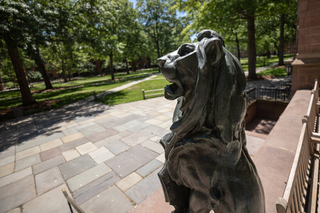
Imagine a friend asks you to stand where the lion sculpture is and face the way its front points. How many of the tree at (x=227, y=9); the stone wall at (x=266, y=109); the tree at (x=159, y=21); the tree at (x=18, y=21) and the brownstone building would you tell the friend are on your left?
0

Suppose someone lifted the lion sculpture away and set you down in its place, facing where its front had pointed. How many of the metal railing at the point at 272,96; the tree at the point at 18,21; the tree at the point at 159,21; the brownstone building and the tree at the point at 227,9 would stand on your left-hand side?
0

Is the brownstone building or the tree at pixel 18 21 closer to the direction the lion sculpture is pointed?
the tree

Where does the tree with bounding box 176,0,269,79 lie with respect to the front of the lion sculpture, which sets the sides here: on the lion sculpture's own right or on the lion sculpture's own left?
on the lion sculpture's own right

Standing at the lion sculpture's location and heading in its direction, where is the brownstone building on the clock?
The brownstone building is roughly at 4 o'clock from the lion sculpture.

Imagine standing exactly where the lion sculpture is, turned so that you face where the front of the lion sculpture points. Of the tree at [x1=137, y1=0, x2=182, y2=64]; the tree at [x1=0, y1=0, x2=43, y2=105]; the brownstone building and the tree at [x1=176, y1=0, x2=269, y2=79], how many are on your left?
0

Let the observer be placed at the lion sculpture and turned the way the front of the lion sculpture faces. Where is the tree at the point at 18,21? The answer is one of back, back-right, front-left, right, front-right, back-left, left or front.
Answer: front-right

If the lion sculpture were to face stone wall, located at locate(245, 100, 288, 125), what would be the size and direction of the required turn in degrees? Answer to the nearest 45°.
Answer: approximately 90° to its right

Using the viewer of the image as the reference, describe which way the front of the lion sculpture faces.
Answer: facing to the left of the viewer

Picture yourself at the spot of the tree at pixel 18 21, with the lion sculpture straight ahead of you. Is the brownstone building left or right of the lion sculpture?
left

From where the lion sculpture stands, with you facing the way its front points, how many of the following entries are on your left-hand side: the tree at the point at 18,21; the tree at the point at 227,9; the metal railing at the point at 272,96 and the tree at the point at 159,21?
0

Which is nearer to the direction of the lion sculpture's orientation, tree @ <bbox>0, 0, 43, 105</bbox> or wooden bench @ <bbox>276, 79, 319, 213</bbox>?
the tree

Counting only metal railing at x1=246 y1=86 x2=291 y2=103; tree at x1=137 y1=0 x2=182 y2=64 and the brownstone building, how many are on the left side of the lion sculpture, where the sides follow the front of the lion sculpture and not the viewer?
0
